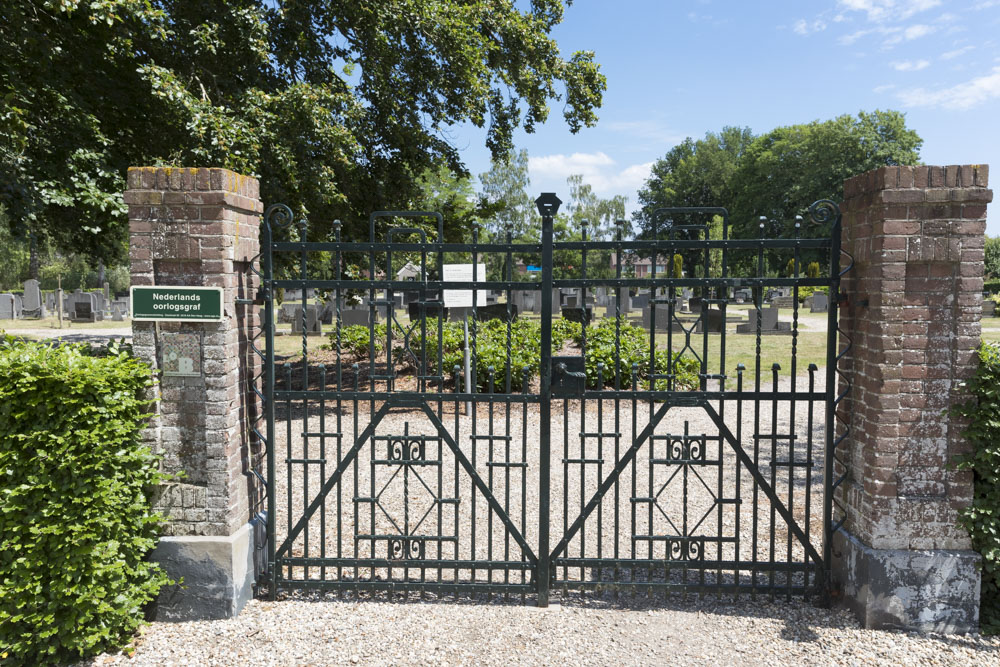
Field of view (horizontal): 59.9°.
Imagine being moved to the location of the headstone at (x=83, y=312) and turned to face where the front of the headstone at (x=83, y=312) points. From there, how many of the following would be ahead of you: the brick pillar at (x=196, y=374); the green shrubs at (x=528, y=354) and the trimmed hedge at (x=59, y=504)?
3

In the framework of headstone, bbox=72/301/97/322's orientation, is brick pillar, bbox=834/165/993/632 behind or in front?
in front

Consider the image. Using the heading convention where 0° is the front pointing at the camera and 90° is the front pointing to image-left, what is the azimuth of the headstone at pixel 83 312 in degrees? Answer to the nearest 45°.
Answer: approximately 0°

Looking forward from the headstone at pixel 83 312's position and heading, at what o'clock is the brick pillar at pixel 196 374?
The brick pillar is roughly at 12 o'clock from the headstone.

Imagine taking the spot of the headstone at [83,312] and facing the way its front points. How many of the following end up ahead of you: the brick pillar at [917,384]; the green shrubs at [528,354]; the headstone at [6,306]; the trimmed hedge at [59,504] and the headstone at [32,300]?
3

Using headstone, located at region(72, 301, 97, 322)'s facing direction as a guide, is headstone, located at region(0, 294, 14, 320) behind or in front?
behind

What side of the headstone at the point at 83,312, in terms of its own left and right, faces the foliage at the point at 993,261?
left

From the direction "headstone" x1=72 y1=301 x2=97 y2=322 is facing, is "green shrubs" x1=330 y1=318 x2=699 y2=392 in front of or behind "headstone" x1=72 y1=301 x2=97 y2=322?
in front

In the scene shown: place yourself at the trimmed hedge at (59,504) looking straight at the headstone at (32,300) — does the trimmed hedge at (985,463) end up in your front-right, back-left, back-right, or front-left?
back-right

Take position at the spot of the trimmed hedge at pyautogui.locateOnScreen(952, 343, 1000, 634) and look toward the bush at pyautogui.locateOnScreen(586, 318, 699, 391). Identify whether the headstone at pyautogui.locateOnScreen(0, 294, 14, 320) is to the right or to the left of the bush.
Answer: left

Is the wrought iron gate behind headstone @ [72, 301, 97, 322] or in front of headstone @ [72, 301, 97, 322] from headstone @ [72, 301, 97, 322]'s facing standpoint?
in front

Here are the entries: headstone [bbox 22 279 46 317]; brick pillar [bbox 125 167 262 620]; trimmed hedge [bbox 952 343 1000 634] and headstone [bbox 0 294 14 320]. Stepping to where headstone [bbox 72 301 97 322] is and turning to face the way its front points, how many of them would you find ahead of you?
2
